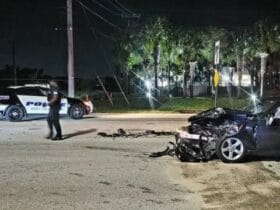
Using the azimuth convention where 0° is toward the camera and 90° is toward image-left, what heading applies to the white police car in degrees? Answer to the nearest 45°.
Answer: approximately 270°

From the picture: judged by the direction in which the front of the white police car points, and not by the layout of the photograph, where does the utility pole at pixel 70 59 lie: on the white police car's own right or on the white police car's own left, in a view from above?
on the white police car's own left

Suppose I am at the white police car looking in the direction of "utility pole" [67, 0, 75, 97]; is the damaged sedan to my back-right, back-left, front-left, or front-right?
back-right

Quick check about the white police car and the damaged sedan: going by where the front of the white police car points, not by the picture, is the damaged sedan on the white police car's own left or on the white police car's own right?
on the white police car's own right

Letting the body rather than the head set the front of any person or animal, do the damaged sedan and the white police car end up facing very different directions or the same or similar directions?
very different directions

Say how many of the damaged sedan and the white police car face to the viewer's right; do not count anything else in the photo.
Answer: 1
